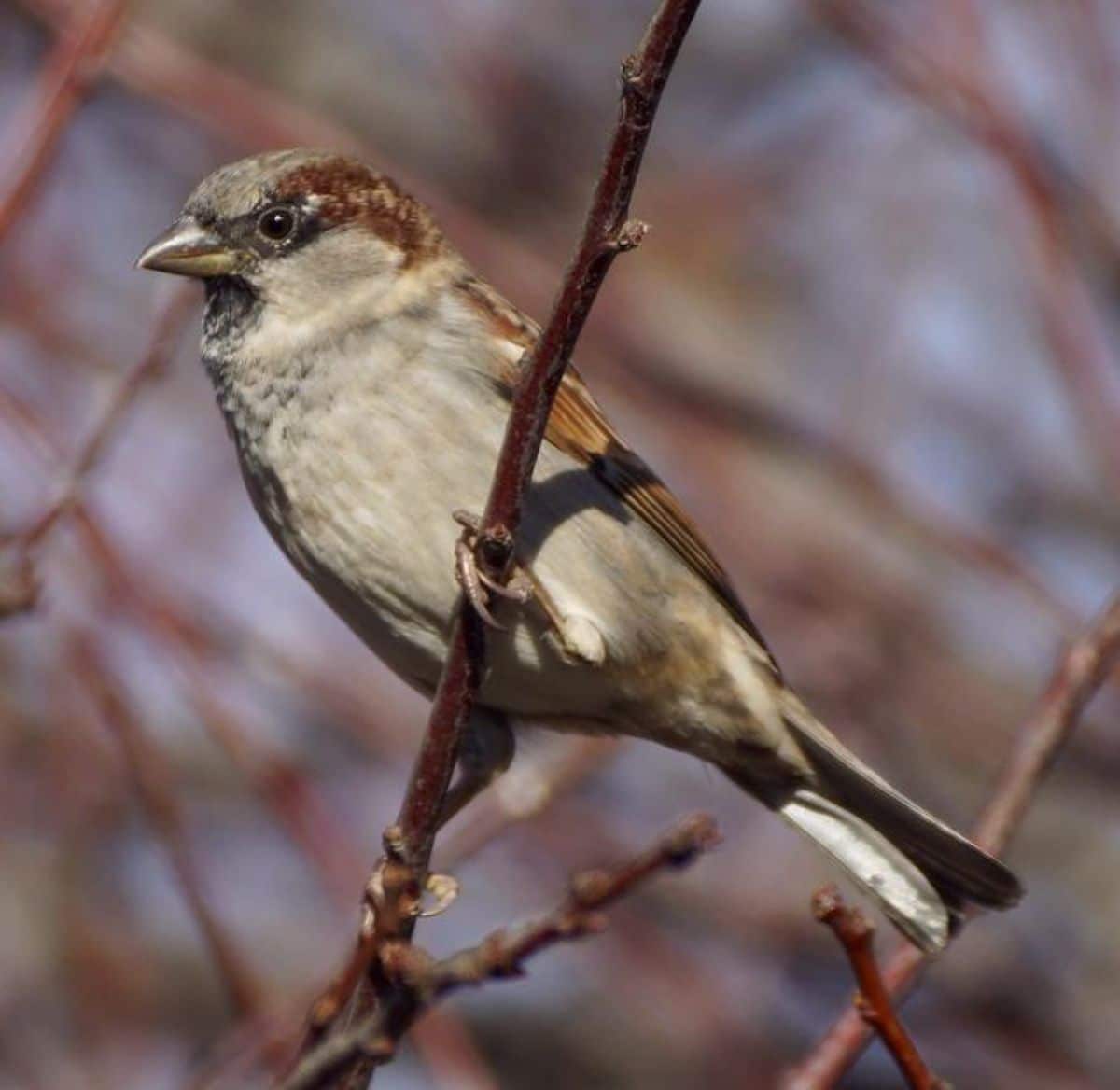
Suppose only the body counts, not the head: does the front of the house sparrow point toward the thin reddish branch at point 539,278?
no

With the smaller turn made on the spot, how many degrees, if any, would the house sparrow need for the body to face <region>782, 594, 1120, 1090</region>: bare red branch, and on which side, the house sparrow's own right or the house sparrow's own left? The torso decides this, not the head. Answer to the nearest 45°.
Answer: approximately 135° to the house sparrow's own left

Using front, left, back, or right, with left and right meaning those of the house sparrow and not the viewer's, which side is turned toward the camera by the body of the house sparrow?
left

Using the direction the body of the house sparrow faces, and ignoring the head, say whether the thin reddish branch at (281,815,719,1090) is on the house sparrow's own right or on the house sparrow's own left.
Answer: on the house sparrow's own left

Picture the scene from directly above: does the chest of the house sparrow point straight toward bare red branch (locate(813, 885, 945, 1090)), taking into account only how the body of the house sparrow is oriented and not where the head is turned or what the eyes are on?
no

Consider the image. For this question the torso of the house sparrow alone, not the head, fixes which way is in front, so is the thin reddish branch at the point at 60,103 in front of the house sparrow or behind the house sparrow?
in front
